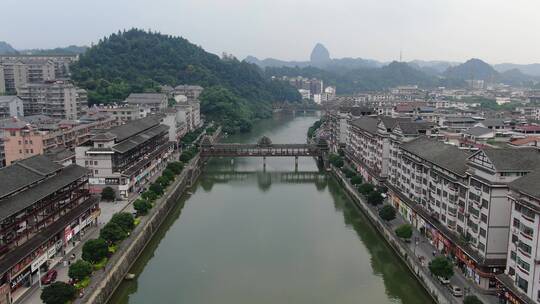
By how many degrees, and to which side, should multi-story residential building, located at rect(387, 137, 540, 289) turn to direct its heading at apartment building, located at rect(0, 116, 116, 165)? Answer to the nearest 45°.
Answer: approximately 45° to its right

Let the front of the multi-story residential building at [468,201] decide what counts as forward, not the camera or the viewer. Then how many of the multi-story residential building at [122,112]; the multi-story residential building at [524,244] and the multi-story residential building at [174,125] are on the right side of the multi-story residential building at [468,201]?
2

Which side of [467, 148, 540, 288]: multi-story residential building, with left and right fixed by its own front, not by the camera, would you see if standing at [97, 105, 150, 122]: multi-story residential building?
right

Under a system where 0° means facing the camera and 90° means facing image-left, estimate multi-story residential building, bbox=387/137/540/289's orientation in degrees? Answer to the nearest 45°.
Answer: approximately 45°

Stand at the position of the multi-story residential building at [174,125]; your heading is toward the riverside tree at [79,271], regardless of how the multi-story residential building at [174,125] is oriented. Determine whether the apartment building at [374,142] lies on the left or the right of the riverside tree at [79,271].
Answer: left

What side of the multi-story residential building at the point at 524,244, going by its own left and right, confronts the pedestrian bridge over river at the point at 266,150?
right

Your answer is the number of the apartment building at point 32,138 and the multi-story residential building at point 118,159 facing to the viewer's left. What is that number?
0

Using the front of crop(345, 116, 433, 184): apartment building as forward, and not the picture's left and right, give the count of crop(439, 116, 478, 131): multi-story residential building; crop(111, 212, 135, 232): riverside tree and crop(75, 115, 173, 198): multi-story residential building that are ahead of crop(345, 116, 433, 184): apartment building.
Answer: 2

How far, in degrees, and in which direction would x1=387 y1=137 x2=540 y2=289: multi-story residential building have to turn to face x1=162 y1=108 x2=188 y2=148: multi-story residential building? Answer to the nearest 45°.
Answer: approximately 90° to its right

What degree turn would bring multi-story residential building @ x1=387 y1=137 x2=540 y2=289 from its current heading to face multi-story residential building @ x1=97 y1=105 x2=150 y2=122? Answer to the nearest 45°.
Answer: approximately 90° to its right

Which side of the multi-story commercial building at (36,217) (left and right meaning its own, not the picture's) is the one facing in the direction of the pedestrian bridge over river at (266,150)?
left

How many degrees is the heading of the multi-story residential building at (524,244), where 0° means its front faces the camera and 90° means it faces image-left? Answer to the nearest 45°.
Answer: approximately 45°

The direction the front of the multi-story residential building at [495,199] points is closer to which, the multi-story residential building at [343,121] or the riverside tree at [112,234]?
the riverside tree

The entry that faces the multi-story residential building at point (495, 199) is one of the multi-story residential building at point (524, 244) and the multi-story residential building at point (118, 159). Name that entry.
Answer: the multi-story residential building at point (118, 159)

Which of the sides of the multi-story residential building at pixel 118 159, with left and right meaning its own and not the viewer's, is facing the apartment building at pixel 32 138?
back
